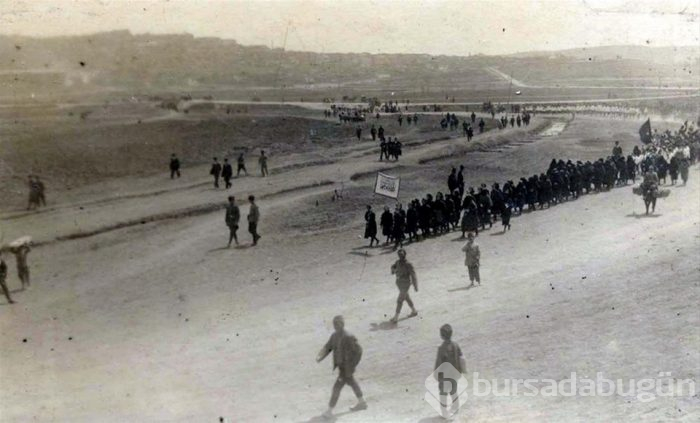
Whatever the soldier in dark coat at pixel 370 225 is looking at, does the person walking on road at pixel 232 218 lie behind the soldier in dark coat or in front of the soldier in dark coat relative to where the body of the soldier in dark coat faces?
in front

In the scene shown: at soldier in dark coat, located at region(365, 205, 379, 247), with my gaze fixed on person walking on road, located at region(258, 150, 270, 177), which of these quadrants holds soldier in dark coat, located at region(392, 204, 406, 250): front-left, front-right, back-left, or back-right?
back-right

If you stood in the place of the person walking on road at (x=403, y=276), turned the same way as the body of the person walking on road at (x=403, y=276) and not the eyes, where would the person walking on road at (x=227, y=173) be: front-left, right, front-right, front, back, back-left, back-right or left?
right

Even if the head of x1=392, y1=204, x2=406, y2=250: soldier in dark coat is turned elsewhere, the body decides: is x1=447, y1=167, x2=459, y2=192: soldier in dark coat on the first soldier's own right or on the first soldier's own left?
on the first soldier's own right

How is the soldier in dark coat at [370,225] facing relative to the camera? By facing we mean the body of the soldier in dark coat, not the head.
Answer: to the viewer's left

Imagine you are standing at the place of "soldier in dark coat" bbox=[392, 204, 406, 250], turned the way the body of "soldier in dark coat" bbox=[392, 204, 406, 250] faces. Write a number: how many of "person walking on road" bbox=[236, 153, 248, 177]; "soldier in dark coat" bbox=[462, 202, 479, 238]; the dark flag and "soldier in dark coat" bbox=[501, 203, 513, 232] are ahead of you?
1

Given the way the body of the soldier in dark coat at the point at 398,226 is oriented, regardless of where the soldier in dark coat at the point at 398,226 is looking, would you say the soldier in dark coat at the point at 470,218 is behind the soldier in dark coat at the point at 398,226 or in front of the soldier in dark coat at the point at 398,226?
behind

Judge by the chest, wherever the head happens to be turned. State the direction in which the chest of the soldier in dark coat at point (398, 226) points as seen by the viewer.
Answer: to the viewer's left

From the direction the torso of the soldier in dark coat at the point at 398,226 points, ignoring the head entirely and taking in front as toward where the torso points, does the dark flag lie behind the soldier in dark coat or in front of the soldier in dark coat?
behind

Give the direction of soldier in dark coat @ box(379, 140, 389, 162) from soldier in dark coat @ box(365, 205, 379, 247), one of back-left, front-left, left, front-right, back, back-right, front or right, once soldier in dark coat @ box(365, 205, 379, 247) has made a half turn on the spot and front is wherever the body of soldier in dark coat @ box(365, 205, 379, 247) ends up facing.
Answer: left
